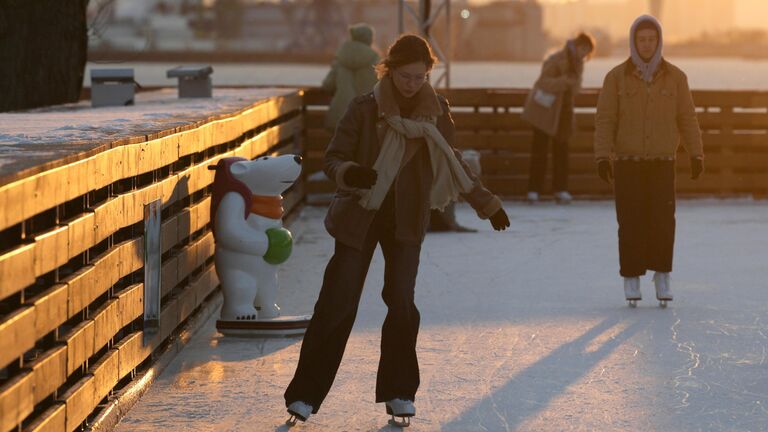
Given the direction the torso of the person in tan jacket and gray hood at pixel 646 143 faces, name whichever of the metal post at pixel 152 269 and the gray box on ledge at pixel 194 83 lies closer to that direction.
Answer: the metal post

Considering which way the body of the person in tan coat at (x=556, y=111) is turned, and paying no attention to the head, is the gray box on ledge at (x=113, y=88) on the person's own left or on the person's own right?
on the person's own right

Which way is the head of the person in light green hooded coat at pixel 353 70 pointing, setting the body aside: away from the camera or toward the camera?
away from the camera

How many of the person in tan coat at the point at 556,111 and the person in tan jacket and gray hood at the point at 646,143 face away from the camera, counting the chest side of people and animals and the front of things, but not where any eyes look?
0

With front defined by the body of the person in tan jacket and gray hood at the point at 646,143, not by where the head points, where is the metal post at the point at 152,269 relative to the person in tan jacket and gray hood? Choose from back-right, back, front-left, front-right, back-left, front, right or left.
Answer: front-right

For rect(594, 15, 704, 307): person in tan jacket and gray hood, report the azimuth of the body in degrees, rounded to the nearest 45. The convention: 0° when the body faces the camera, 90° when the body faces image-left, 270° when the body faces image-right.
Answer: approximately 0°

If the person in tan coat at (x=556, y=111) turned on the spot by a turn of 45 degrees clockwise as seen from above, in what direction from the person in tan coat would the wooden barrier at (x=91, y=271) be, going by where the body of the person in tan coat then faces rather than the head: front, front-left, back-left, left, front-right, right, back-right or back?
front

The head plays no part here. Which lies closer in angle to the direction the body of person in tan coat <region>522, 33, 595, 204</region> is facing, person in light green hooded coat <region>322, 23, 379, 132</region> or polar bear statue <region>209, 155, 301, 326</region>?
the polar bear statue

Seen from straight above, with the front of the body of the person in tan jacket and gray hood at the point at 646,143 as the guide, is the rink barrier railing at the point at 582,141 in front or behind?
behind

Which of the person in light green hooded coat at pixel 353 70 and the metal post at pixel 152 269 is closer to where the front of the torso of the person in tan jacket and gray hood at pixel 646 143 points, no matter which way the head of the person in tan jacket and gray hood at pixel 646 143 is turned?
the metal post

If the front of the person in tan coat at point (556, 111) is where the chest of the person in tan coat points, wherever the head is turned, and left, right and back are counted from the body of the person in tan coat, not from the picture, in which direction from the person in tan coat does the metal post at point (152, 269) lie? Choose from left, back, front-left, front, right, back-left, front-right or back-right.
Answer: front-right
